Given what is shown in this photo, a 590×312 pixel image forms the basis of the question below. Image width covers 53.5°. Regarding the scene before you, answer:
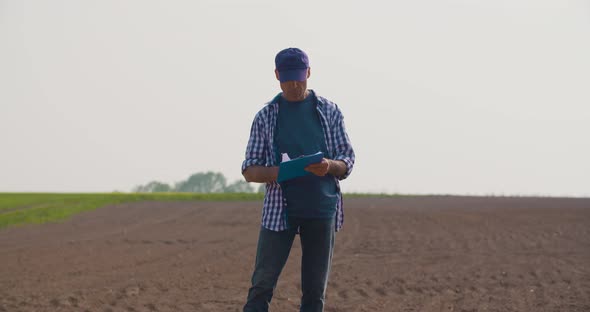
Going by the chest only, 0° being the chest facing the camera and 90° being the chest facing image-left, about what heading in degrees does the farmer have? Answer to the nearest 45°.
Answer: approximately 0°
